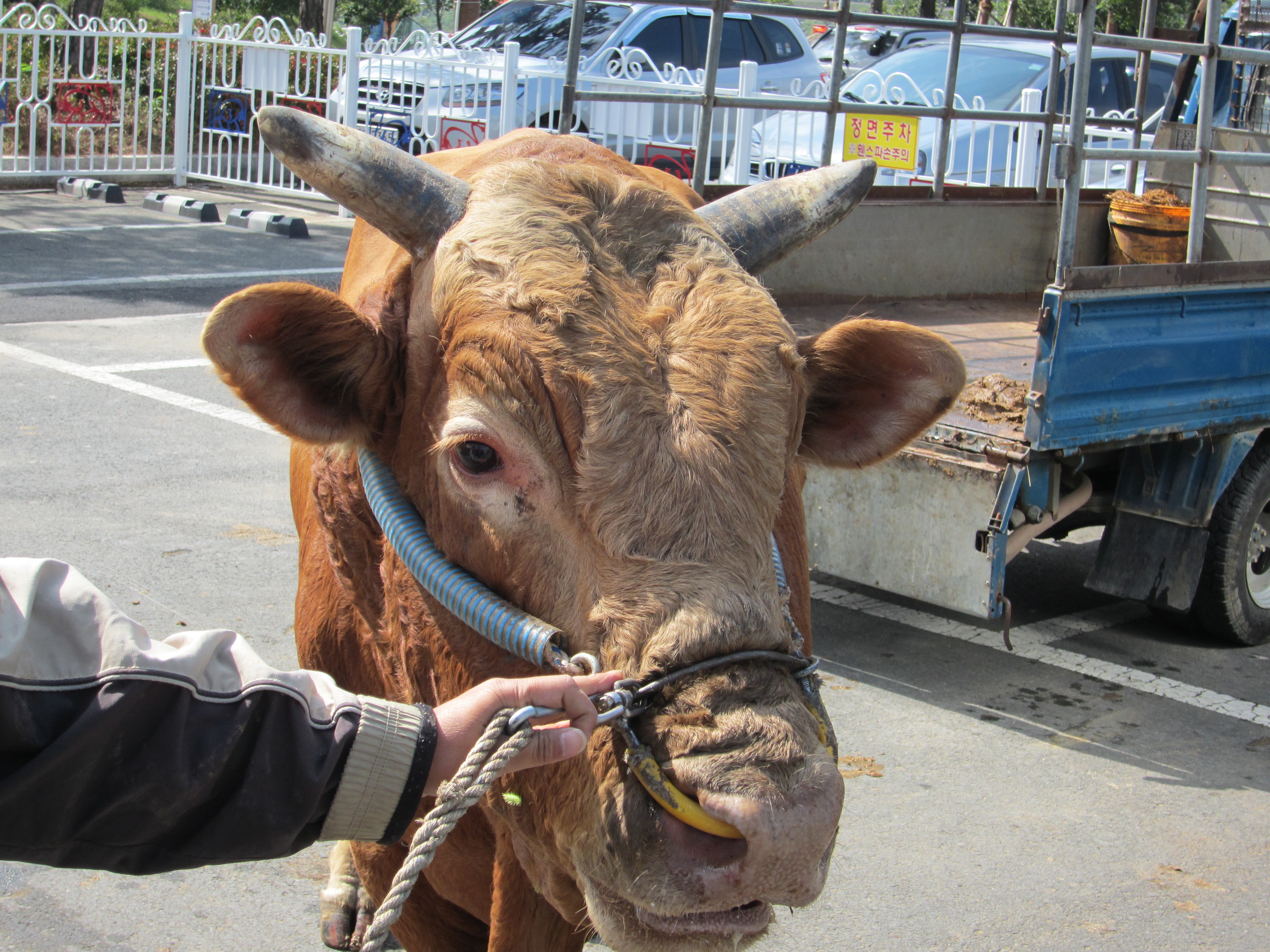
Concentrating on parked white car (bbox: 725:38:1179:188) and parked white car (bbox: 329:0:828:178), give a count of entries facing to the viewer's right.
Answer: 0

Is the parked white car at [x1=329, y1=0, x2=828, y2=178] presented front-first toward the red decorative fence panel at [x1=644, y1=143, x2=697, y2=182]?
no

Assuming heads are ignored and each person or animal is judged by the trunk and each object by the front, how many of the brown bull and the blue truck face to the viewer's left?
0

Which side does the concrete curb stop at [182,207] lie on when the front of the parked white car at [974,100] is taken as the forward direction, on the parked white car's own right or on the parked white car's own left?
on the parked white car's own right

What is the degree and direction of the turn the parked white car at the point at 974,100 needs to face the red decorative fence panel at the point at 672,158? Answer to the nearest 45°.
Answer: approximately 45° to its right

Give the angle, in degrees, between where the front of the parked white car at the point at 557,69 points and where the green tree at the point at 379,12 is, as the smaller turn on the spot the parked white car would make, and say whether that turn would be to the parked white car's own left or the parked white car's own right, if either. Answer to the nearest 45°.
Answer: approximately 135° to the parked white car's own right

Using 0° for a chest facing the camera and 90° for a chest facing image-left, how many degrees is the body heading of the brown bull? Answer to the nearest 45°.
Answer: approximately 315°

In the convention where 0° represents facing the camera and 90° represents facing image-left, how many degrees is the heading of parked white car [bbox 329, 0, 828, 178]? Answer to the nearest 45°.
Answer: approximately 45°

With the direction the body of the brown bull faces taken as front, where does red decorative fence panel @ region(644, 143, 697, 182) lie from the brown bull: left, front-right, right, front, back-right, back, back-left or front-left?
back-left

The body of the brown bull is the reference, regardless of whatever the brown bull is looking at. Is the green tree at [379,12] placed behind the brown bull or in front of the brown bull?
behind

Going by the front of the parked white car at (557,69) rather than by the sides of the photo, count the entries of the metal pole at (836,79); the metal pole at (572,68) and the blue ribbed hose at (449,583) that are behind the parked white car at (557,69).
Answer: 0

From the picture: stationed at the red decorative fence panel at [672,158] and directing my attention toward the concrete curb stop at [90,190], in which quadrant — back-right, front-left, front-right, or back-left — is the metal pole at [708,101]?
back-left

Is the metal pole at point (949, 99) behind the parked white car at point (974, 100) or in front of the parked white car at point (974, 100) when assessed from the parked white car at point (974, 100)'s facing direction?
in front

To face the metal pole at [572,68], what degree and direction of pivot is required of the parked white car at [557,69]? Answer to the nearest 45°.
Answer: approximately 45° to its left

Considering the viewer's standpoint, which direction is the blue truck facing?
facing away from the viewer and to the right of the viewer

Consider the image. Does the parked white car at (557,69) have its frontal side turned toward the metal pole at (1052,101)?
no

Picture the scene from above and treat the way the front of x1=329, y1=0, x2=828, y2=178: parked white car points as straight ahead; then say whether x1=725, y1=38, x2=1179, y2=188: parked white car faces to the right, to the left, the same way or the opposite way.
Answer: the same way
